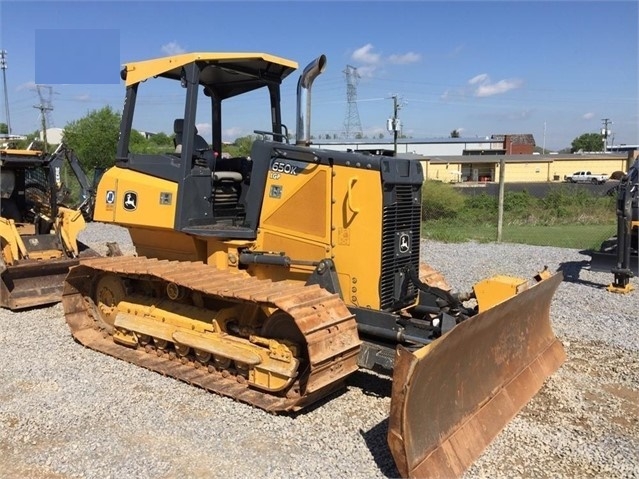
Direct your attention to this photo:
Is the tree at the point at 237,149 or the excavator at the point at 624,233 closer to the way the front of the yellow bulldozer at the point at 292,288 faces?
the excavator

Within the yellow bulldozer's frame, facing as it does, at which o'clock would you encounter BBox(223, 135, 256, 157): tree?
The tree is roughly at 7 o'clock from the yellow bulldozer.

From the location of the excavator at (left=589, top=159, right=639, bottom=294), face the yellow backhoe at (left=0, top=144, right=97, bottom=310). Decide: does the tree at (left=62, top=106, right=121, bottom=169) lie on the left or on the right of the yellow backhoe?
right

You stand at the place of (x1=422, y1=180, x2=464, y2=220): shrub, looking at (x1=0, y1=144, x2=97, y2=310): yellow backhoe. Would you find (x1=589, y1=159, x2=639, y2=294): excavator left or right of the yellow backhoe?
left

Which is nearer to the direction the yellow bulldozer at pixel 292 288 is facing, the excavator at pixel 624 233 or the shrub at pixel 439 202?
the excavator

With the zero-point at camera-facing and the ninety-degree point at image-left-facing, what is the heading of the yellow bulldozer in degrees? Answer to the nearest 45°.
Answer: approximately 315°

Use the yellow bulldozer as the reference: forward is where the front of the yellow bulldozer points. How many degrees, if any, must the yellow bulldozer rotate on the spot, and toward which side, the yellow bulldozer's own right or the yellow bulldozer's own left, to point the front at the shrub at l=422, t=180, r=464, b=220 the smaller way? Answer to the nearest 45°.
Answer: approximately 135° to the yellow bulldozer's own left

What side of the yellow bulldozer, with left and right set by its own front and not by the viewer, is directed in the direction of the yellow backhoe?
back

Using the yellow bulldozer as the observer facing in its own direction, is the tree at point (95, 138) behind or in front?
behind
